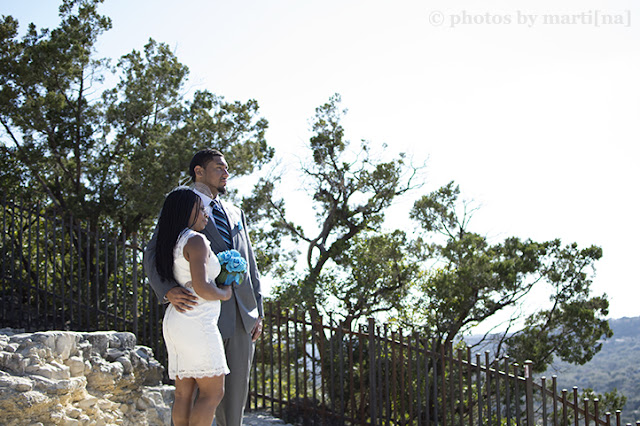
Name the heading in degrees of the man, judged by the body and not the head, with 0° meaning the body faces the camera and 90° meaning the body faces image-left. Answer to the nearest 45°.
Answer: approximately 315°

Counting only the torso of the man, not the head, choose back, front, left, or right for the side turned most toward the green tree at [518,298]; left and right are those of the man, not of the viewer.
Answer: left
